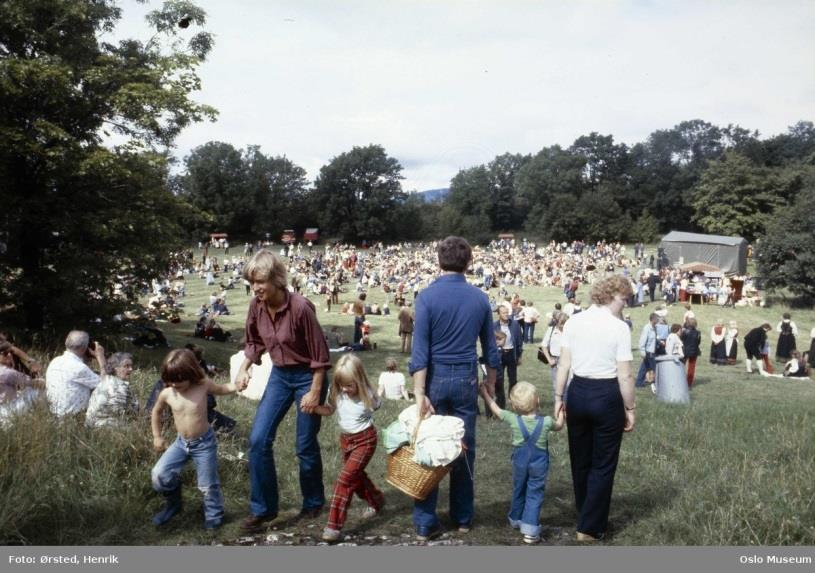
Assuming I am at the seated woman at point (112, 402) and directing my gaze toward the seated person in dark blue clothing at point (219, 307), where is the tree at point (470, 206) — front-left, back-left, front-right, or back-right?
front-right

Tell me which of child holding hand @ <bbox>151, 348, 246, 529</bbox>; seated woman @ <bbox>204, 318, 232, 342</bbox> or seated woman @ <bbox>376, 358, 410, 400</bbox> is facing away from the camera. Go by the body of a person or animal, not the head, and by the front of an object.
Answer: seated woman @ <bbox>376, 358, 410, 400</bbox>

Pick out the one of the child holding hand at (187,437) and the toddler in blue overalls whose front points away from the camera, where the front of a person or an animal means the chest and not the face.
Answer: the toddler in blue overalls

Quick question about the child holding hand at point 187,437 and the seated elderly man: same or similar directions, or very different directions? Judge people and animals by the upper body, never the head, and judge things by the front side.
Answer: very different directions

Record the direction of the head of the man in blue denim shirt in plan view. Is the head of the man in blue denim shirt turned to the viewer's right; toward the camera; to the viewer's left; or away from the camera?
away from the camera

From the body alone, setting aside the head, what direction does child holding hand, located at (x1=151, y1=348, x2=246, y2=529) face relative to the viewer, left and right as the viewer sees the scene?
facing the viewer and to the left of the viewer

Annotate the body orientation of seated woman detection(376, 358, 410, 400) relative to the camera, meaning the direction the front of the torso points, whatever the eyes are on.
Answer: away from the camera

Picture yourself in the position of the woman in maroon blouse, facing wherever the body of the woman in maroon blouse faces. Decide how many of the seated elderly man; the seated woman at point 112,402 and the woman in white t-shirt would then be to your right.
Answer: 2

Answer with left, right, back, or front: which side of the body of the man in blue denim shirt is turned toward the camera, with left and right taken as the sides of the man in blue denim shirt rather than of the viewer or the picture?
back

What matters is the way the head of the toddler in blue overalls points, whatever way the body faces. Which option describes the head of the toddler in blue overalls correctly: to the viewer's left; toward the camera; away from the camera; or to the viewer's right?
away from the camera

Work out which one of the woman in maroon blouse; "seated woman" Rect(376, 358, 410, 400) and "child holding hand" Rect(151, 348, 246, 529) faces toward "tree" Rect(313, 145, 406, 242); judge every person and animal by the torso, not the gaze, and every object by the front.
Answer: the seated woman

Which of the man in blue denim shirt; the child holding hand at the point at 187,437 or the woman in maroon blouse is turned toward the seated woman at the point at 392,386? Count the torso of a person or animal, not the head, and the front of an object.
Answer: the man in blue denim shirt

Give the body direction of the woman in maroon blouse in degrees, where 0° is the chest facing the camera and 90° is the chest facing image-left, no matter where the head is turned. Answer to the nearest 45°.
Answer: approximately 45°

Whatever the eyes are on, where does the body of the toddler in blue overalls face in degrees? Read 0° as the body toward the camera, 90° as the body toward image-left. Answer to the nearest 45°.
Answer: approximately 180°
